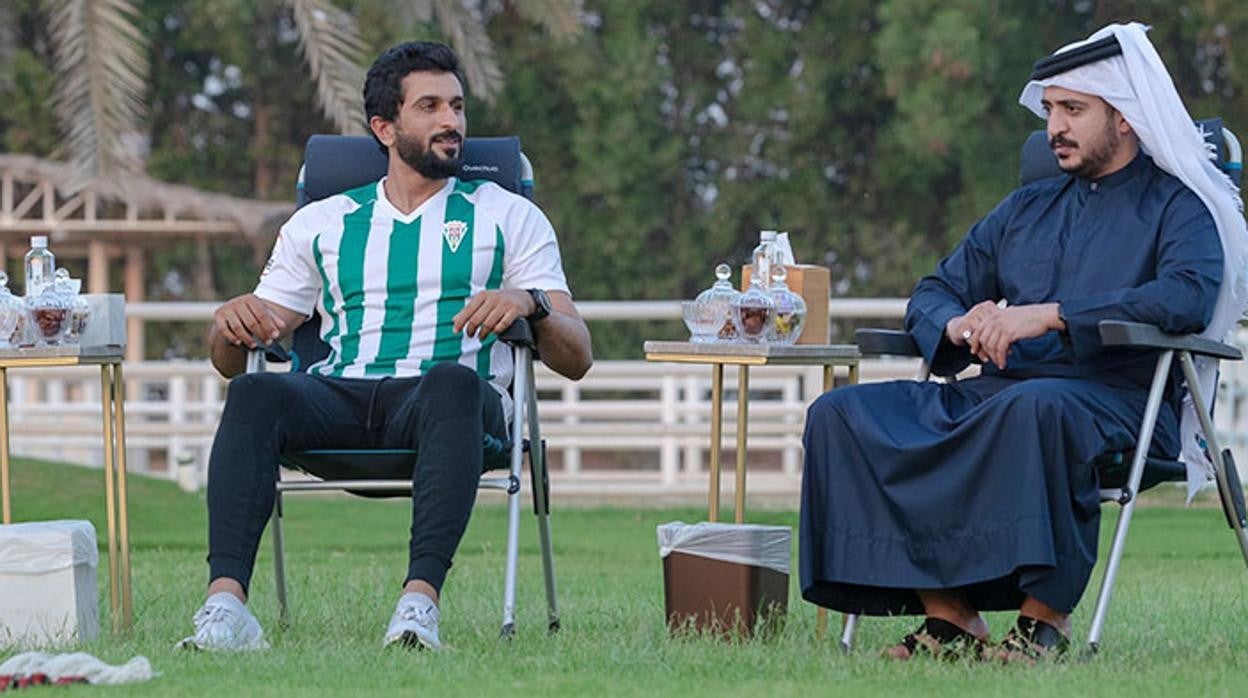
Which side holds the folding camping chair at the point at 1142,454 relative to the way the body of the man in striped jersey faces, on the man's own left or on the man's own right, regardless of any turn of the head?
on the man's own left

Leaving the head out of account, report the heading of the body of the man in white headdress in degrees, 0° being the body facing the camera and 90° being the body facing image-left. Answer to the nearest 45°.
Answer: approximately 45°

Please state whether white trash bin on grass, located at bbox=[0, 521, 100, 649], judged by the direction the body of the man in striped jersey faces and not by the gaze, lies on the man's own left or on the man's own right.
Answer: on the man's own right

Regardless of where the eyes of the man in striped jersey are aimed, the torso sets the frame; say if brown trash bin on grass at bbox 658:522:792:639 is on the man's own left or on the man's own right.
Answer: on the man's own left

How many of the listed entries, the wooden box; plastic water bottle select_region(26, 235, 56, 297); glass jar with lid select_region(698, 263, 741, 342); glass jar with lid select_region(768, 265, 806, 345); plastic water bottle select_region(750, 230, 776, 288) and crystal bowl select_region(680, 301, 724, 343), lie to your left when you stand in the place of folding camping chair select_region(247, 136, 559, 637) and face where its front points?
5

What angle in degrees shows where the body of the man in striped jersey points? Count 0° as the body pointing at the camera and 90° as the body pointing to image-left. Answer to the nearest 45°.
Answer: approximately 0°
